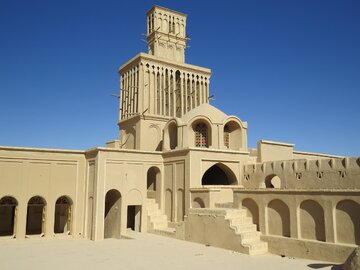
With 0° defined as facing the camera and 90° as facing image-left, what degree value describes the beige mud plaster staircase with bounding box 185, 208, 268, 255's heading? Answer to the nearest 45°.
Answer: approximately 315°
